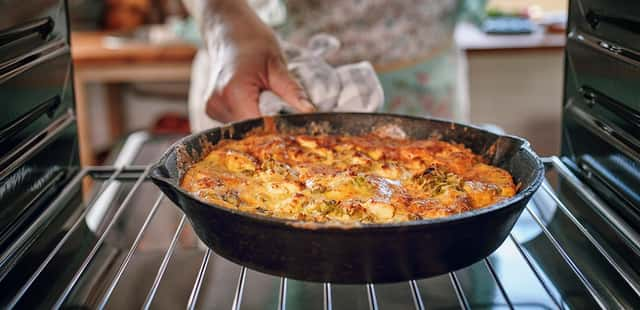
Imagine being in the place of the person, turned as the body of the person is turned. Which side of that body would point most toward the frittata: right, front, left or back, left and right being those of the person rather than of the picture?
front

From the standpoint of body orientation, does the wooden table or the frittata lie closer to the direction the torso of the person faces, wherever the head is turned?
the frittata

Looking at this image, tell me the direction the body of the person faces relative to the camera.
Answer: toward the camera
